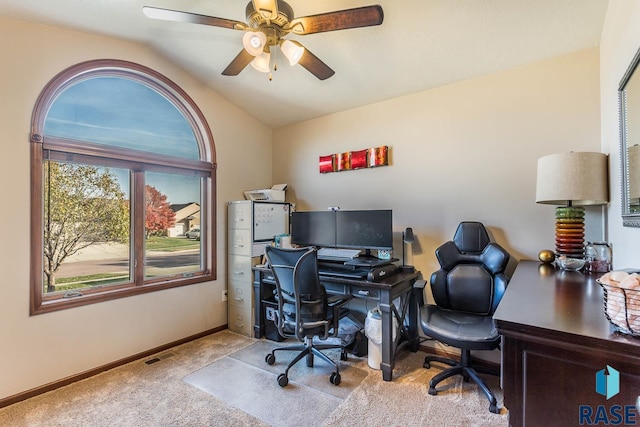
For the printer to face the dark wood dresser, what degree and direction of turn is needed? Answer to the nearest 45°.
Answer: approximately 45° to its left

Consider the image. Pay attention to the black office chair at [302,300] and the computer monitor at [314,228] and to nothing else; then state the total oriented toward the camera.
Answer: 1

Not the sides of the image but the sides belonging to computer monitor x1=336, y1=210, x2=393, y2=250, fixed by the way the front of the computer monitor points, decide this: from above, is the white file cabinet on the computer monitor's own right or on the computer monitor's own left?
on the computer monitor's own right

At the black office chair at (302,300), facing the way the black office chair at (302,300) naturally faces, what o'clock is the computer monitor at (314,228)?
The computer monitor is roughly at 11 o'clock from the black office chair.

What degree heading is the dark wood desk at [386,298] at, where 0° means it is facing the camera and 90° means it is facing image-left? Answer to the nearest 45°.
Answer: approximately 45°

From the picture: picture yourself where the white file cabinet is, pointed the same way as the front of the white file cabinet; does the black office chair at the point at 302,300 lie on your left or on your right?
on your left
